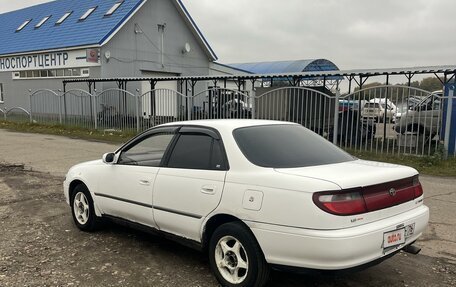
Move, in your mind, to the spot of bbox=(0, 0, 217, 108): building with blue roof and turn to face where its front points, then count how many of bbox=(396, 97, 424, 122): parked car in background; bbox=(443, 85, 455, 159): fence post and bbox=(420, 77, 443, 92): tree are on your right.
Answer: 0

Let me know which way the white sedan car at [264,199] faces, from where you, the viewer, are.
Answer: facing away from the viewer and to the left of the viewer

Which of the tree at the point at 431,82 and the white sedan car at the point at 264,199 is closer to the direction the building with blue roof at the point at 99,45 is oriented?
the white sedan car

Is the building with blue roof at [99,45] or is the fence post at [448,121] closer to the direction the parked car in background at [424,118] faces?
the building with blue roof

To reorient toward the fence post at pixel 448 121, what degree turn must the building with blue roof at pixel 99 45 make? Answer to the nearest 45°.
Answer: approximately 90° to its left

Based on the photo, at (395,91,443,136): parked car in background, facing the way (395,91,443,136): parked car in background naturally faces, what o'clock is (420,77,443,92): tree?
The tree is roughly at 3 o'clock from the parked car in background.

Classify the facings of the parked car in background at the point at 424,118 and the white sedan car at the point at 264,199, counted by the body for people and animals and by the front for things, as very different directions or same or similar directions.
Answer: same or similar directions

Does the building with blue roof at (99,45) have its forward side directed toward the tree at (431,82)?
no

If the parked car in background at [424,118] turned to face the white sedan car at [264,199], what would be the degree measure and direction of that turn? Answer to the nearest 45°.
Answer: approximately 90° to its left

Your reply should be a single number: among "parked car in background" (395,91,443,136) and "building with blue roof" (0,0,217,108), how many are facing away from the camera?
0

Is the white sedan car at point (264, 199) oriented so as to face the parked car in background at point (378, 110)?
no

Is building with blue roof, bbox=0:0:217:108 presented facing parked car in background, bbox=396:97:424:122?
no

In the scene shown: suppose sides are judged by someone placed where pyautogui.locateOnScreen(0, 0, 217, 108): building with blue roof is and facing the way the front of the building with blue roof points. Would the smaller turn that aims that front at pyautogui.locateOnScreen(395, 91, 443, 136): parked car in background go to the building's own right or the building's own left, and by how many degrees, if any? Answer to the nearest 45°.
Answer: approximately 90° to the building's own left
